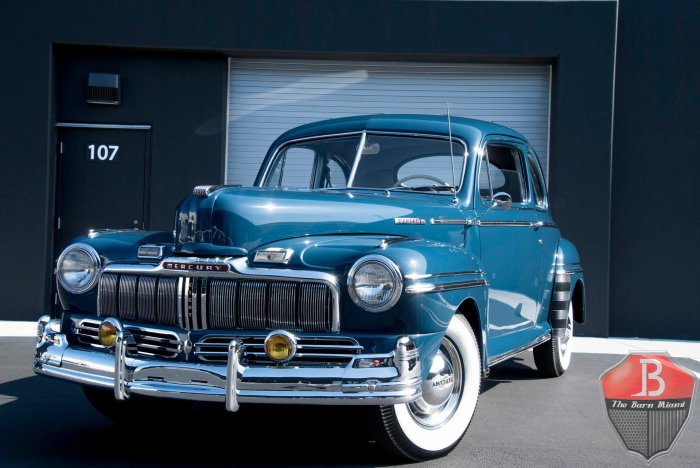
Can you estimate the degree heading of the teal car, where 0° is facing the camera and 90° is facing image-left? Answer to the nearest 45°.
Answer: approximately 45°

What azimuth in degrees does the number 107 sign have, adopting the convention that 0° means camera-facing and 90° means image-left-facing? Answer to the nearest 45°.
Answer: approximately 0°

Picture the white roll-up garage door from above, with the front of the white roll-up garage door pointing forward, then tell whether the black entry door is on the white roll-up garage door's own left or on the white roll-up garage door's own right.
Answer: on the white roll-up garage door's own right

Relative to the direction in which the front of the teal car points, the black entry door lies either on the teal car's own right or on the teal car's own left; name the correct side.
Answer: on the teal car's own right

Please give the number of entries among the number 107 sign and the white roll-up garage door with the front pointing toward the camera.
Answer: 2
